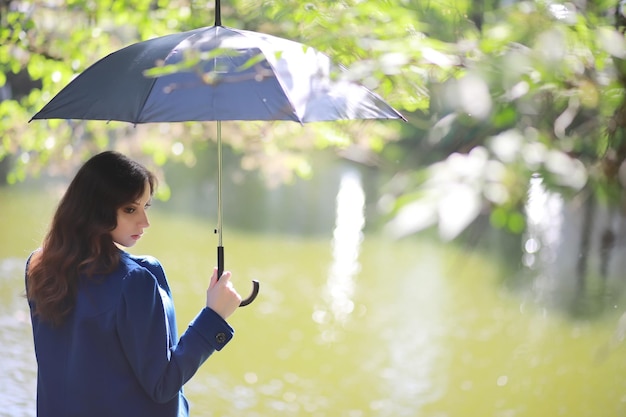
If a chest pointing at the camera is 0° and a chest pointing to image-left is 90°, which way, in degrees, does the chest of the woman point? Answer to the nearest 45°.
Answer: approximately 225°
